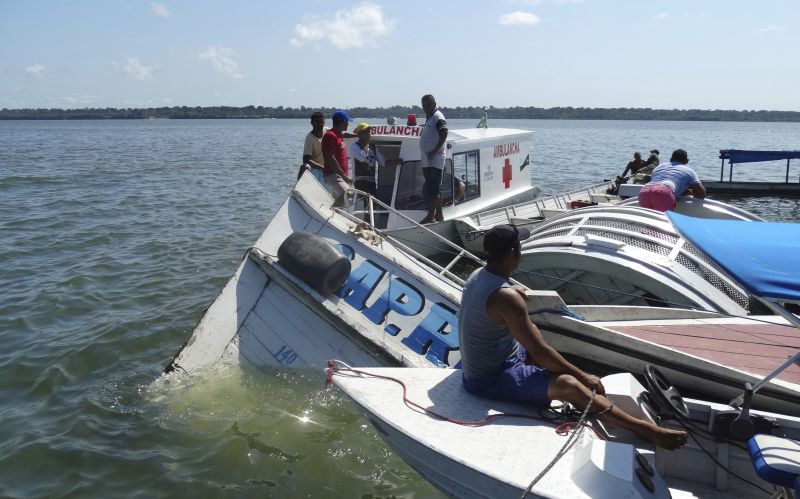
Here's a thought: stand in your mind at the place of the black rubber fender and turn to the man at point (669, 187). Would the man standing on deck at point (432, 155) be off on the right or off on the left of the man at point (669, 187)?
left

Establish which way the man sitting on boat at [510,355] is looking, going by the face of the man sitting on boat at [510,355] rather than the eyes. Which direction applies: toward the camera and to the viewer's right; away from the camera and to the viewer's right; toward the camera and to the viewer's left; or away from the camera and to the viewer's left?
away from the camera and to the viewer's right

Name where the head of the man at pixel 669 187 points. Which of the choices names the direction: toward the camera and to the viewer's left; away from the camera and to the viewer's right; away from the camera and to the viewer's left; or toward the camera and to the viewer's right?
away from the camera and to the viewer's right

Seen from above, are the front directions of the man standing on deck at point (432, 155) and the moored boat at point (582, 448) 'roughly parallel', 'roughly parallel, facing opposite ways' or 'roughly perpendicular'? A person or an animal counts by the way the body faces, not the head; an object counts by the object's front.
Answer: roughly perpendicular

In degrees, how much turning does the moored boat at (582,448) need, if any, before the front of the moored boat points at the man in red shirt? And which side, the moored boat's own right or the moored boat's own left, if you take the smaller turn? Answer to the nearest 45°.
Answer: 0° — it already faces them

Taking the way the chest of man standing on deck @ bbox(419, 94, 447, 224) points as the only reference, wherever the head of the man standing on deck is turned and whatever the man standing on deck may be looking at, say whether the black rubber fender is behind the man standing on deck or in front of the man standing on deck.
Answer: in front

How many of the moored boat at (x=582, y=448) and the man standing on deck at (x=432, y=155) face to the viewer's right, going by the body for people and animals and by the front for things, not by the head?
0

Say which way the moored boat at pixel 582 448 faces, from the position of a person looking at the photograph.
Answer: facing away from the viewer and to the left of the viewer

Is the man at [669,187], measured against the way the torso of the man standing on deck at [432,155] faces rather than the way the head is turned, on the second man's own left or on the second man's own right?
on the second man's own left

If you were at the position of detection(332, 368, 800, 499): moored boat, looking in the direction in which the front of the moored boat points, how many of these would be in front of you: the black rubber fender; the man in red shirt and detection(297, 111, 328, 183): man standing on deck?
3

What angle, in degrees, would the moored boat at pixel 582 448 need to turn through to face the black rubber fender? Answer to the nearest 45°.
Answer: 0° — it already faces it

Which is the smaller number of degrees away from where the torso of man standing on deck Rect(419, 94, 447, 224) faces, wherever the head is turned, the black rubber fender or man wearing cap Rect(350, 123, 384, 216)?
the black rubber fender

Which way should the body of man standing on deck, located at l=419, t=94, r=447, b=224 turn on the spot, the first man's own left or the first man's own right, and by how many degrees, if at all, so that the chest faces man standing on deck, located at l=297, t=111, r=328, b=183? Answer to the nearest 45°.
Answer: approximately 45° to the first man's own right

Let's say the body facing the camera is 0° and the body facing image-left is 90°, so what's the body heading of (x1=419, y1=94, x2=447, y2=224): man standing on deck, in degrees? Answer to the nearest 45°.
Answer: approximately 45°

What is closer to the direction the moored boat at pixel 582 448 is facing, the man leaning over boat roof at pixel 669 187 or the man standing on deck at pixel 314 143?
the man standing on deck

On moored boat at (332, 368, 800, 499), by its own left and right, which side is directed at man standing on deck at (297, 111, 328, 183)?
front
